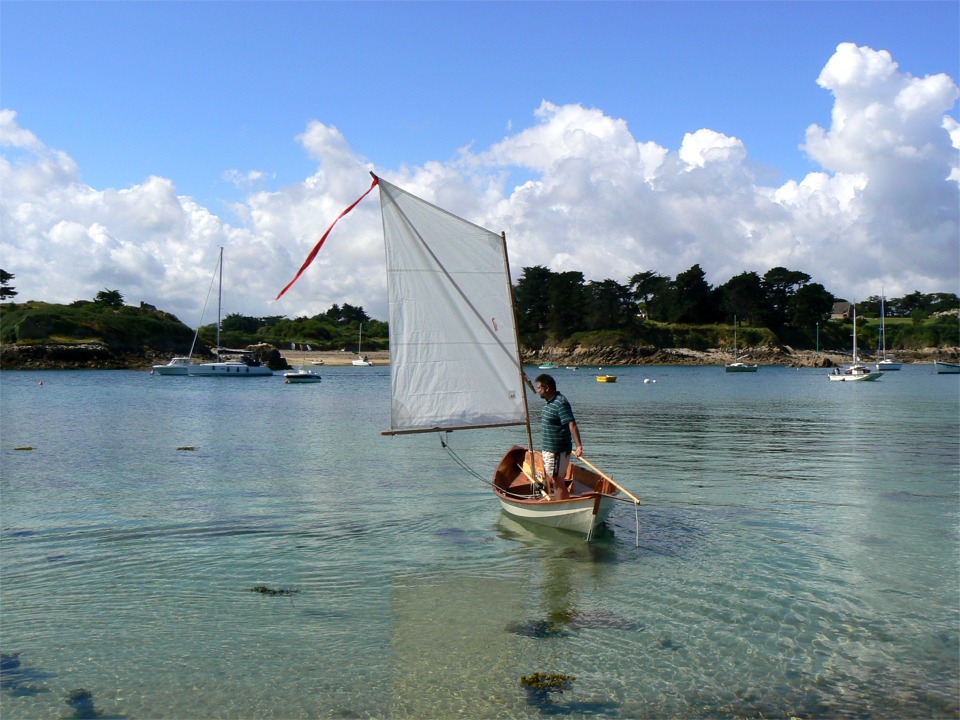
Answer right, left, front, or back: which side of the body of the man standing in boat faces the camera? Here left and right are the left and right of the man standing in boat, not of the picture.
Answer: left
